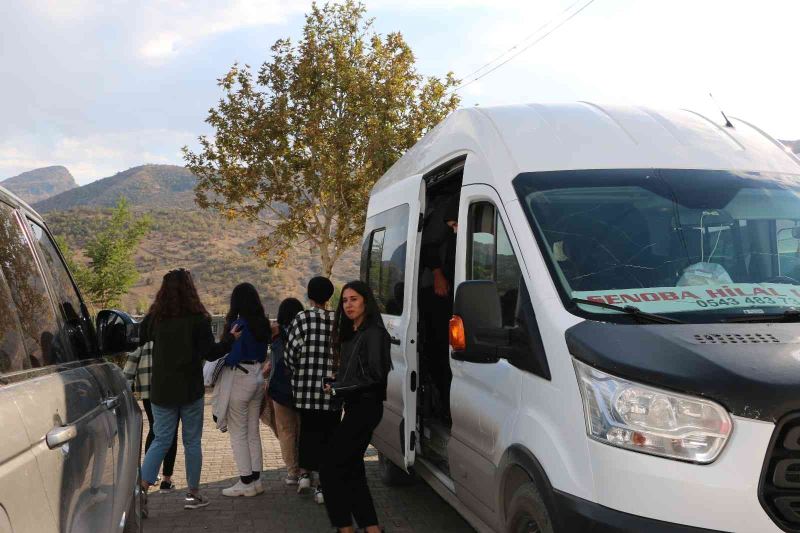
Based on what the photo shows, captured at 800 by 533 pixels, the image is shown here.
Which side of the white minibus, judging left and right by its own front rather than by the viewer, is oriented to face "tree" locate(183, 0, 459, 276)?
back

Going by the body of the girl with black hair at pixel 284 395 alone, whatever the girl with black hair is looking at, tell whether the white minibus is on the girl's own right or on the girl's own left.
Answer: on the girl's own right

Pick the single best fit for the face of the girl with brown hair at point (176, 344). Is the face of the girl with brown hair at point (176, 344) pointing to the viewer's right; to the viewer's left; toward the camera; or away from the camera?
away from the camera

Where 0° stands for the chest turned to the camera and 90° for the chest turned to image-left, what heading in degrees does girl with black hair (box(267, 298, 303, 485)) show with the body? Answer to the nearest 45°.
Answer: approximately 225°

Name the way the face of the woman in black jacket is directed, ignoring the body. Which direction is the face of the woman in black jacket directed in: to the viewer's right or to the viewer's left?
to the viewer's left

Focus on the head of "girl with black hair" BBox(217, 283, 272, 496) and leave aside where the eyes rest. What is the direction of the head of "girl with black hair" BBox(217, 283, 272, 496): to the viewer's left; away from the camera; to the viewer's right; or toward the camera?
away from the camera

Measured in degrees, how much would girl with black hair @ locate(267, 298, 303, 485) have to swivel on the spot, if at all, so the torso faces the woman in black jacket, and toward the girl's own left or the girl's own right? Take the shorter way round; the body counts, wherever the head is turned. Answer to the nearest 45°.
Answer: approximately 135° to the girl's own right

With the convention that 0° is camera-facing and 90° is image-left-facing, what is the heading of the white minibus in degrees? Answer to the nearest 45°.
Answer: approximately 315°
